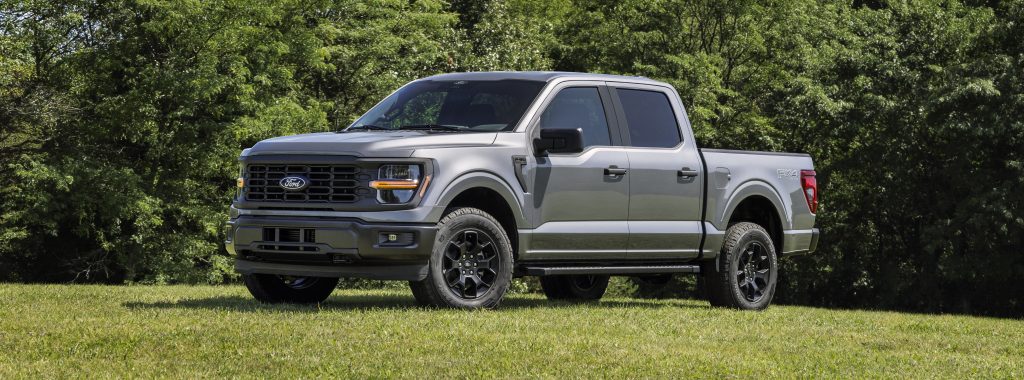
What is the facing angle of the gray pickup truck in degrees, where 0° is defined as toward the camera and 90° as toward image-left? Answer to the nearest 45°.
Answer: approximately 45°
